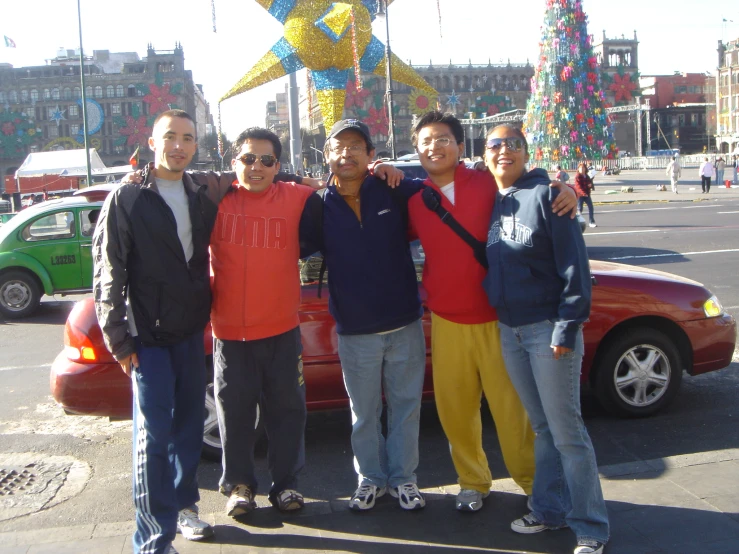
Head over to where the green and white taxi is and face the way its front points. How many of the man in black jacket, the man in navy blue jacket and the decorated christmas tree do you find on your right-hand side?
2

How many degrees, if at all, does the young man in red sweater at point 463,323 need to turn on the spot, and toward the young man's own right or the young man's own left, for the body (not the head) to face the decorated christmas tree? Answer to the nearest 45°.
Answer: approximately 180°

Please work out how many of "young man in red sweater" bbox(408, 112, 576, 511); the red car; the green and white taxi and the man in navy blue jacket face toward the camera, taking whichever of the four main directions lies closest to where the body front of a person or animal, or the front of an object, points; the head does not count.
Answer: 2

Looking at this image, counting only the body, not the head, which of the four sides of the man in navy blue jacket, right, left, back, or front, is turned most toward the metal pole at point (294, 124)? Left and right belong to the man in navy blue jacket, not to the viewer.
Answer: back

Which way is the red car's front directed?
to the viewer's right

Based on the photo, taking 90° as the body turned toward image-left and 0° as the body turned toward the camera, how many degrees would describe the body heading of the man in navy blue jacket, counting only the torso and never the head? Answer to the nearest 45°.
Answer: approximately 0°

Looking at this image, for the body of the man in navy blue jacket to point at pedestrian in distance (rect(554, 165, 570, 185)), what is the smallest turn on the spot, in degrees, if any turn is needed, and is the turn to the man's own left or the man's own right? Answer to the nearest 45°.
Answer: approximately 135° to the man's own left
